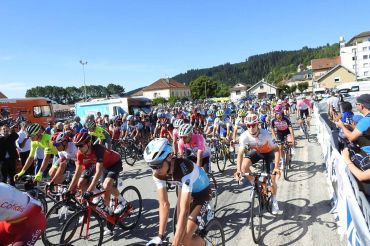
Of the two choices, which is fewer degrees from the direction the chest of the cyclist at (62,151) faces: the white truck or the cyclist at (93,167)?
the cyclist

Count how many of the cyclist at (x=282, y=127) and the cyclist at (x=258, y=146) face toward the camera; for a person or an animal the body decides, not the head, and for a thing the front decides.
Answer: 2

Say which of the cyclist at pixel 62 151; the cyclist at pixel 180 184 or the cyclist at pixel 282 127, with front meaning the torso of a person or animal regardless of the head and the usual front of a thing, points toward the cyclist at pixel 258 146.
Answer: the cyclist at pixel 282 127

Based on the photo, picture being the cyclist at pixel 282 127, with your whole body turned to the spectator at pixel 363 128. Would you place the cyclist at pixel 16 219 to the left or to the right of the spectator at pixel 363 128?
right

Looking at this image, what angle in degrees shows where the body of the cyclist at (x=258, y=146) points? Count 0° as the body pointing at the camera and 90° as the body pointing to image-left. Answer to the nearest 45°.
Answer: approximately 0°

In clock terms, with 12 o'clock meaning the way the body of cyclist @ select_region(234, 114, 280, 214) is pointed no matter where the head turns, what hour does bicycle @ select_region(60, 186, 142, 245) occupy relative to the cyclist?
The bicycle is roughly at 2 o'clock from the cyclist.

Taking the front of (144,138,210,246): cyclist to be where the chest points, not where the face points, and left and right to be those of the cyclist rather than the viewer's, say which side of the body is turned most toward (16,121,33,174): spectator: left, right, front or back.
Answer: right

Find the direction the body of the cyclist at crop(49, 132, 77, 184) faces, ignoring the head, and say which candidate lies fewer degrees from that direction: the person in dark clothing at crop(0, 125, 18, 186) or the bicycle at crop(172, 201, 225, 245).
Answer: the bicycle

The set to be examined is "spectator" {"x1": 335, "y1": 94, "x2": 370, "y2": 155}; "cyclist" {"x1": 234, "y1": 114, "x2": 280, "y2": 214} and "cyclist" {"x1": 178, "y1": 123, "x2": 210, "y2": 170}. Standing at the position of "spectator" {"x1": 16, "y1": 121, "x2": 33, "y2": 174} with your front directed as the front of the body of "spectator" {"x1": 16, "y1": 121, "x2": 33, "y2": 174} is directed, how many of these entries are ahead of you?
3

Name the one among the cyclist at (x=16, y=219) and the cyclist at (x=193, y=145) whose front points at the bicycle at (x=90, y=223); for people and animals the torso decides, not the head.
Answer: the cyclist at (x=193, y=145)
